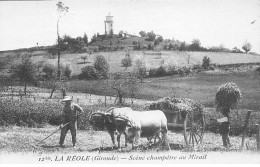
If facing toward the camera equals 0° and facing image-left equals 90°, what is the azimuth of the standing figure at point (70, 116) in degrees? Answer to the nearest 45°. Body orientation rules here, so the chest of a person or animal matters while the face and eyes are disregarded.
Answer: approximately 45°

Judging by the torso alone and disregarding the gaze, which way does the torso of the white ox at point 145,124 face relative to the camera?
to the viewer's left

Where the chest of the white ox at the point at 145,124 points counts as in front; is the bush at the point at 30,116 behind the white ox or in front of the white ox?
in front

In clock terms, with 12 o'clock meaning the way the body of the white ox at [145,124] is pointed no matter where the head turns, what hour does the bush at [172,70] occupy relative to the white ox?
The bush is roughly at 3 o'clock from the white ox.

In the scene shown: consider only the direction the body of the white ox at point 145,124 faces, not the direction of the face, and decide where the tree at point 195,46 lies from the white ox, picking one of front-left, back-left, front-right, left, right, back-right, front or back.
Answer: right

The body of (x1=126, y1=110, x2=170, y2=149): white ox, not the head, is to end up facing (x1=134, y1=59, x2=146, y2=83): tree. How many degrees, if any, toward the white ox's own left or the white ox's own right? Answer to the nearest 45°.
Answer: approximately 90° to the white ox's own right

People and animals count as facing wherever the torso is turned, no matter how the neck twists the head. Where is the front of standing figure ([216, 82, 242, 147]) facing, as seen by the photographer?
facing to the left of the viewer

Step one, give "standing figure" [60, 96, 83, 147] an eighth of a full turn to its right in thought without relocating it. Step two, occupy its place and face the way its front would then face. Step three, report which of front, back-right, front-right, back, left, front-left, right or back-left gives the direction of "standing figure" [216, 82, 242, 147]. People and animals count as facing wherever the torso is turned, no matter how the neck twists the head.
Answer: back

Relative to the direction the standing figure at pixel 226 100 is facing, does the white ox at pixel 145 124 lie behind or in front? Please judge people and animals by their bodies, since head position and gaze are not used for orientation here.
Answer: in front

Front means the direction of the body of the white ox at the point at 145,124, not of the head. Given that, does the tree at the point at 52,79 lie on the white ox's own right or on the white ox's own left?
on the white ox's own right
